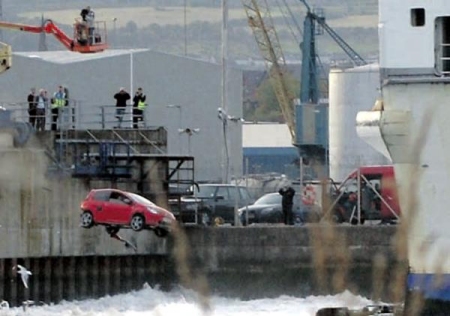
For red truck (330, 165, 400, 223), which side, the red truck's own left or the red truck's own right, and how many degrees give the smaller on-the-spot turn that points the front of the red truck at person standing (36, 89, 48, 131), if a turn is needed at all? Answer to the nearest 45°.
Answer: approximately 45° to the red truck's own right

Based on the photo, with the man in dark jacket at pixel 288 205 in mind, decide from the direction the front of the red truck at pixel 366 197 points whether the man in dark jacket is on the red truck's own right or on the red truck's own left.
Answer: on the red truck's own right
